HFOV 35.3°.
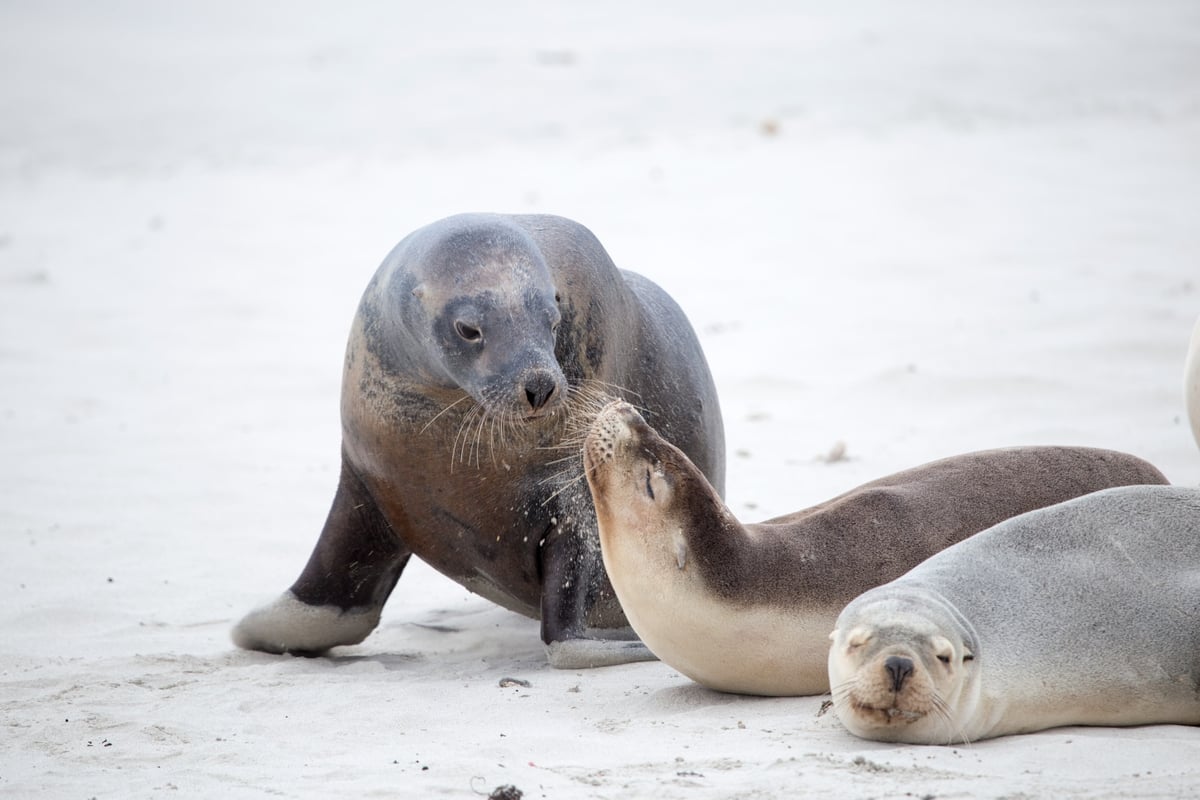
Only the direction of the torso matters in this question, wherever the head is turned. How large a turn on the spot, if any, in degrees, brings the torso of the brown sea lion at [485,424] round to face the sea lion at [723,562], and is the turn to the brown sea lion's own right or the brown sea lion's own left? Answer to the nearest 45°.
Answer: approximately 45° to the brown sea lion's own left

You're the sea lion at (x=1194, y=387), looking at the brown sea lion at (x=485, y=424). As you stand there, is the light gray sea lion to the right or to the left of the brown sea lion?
left

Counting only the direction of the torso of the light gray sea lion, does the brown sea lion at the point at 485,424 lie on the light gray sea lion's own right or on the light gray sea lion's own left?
on the light gray sea lion's own right

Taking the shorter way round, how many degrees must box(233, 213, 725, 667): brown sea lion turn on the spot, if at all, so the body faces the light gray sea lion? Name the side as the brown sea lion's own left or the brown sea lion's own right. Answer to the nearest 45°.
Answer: approximately 45° to the brown sea lion's own left

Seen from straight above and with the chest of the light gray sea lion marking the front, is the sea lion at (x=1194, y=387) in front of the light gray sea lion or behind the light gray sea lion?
behind

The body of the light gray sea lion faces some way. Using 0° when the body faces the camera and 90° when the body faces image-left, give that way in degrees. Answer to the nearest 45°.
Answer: approximately 45°

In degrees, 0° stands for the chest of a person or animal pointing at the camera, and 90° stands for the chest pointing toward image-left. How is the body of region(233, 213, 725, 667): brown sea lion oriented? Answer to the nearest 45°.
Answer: approximately 0°

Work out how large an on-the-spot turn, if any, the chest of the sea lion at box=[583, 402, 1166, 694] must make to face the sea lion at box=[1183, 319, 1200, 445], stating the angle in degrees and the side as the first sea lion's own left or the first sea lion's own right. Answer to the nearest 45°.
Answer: approximately 135° to the first sea lion's own right

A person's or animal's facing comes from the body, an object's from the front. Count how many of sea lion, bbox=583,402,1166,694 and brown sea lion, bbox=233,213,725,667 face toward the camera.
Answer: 1

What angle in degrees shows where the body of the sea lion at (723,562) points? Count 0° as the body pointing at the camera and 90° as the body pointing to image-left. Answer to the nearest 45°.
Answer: approximately 90°
